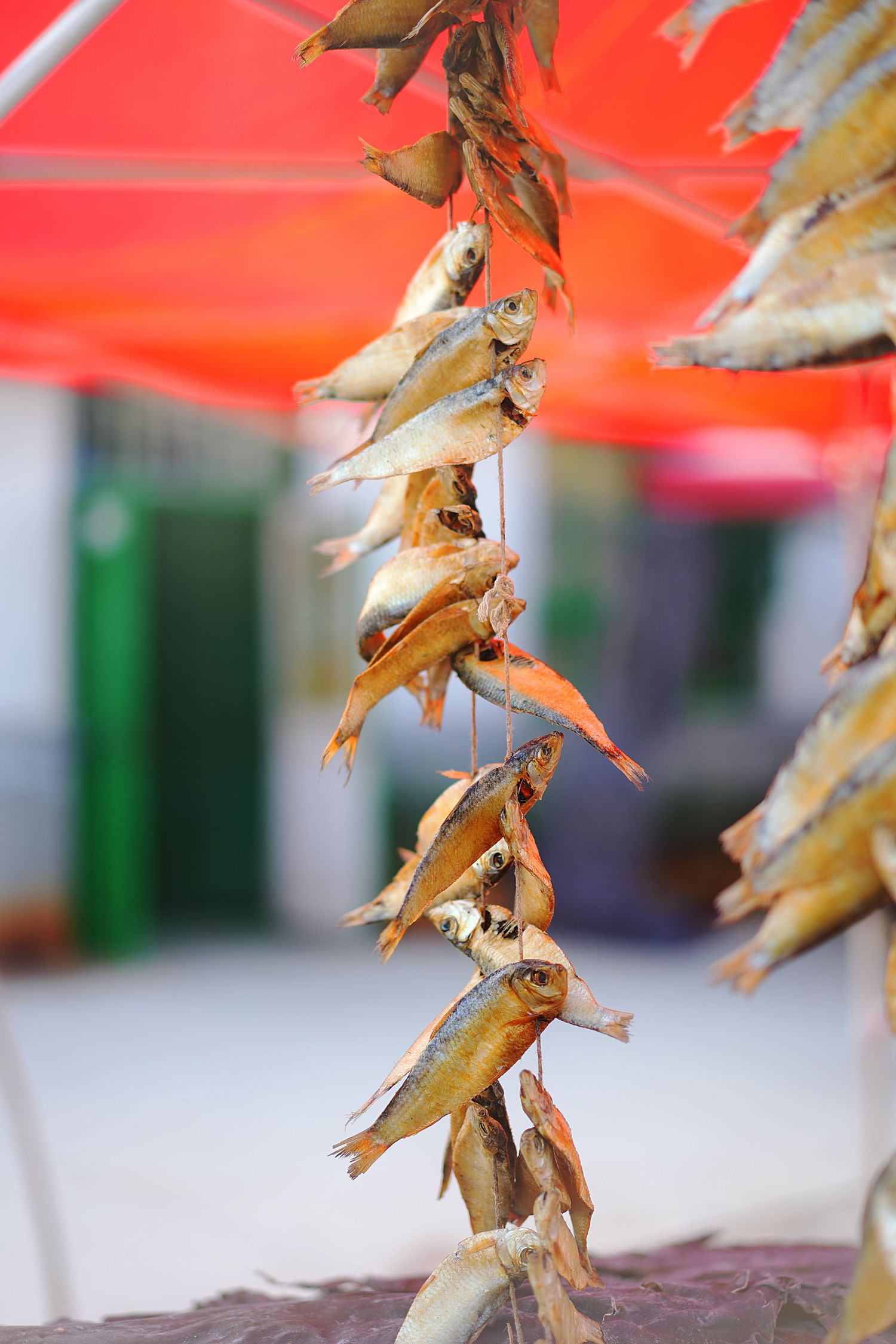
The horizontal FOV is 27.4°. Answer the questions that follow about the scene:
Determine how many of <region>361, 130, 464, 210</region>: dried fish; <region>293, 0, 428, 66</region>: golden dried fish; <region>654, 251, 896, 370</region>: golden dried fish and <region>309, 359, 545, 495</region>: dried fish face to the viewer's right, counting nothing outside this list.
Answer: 4

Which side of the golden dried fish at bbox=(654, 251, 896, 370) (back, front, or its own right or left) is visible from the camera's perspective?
right

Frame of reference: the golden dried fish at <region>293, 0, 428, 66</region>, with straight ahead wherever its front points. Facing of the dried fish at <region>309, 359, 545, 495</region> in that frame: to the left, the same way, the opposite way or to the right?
the same way

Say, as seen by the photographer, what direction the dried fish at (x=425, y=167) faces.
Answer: facing to the right of the viewer

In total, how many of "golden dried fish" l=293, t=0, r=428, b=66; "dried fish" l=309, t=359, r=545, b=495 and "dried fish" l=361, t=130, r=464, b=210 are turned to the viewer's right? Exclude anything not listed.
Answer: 3

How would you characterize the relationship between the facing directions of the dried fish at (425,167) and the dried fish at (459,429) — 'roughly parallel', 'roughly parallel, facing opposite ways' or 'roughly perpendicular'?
roughly parallel

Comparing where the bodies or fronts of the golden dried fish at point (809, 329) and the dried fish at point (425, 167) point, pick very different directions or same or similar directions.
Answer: same or similar directions

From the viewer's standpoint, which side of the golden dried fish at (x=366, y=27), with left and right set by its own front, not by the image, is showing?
right

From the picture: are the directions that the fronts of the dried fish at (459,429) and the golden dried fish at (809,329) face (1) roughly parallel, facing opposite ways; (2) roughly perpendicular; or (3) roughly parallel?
roughly parallel

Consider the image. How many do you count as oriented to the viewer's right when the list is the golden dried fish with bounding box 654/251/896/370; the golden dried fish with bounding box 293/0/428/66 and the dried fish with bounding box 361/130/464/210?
3

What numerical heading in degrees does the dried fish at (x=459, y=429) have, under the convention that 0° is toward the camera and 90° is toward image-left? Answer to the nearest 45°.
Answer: approximately 270°

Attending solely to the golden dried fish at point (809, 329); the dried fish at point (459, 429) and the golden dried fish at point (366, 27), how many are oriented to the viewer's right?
3
